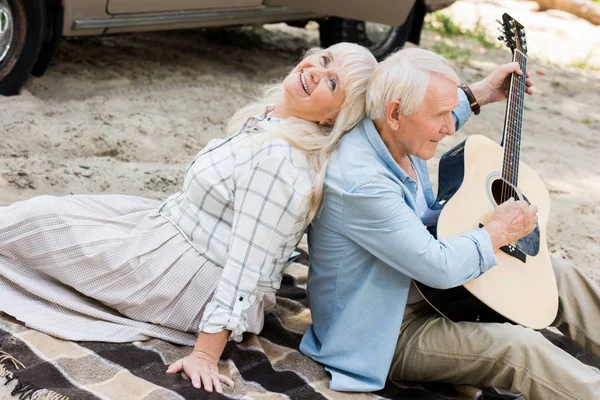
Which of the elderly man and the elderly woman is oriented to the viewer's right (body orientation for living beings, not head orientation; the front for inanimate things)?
the elderly man

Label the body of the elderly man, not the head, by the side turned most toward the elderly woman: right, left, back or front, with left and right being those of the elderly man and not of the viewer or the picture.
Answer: back

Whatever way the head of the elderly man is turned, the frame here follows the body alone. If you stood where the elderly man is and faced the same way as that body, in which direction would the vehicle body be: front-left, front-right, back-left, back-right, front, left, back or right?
back-left

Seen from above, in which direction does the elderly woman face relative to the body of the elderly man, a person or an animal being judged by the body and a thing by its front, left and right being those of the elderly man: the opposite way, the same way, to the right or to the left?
the opposite way

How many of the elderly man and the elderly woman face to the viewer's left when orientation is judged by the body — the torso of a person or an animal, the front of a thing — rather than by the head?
1

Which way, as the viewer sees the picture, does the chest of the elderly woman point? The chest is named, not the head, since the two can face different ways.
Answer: to the viewer's left

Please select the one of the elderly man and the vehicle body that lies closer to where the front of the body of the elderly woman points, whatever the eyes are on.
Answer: the vehicle body

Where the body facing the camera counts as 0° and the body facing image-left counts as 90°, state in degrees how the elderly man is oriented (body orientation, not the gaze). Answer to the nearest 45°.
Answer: approximately 270°
